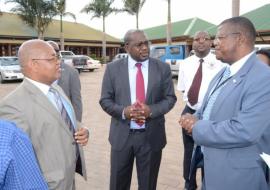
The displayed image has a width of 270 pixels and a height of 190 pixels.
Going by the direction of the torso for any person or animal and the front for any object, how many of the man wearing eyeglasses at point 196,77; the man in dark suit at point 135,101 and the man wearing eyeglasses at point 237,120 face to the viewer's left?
1

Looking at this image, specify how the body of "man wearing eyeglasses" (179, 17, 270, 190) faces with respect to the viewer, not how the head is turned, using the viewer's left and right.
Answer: facing to the left of the viewer

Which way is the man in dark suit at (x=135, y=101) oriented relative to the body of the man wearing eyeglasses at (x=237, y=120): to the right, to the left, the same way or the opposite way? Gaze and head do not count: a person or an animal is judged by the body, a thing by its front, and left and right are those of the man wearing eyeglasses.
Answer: to the left

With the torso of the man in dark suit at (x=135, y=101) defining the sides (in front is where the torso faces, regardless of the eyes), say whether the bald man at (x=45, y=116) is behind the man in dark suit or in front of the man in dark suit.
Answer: in front

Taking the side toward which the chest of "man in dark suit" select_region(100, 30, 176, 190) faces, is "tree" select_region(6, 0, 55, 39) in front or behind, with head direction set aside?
behind

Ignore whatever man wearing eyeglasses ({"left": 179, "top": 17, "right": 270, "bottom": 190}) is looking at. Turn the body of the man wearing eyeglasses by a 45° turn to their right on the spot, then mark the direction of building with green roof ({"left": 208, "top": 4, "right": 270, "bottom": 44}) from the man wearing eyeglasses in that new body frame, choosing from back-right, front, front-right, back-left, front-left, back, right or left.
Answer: front-right

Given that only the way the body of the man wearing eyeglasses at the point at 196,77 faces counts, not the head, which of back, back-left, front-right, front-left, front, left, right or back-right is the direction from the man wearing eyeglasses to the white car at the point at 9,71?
back-right

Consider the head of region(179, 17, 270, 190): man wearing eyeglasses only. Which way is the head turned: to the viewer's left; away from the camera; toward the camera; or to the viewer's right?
to the viewer's left

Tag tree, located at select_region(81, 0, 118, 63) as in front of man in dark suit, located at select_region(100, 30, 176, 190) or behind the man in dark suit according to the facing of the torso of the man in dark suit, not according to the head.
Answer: behind

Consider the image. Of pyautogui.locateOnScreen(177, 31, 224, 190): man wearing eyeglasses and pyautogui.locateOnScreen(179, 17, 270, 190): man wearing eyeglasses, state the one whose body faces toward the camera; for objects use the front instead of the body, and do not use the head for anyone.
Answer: pyautogui.locateOnScreen(177, 31, 224, 190): man wearing eyeglasses

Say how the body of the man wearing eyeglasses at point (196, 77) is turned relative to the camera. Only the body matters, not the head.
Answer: toward the camera

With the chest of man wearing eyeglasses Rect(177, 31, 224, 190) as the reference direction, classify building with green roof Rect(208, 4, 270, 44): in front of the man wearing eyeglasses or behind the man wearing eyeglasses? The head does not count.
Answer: behind

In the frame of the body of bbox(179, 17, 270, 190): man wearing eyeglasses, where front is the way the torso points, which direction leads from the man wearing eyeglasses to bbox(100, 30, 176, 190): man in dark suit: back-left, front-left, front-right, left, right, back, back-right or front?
front-right

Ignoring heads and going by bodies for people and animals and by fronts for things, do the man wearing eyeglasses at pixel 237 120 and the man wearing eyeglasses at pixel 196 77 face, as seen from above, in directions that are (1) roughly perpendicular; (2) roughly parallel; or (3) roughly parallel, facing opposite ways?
roughly perpendicular

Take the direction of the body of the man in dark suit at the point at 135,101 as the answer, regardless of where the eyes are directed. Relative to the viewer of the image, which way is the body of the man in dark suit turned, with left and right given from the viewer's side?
facing the viewer
